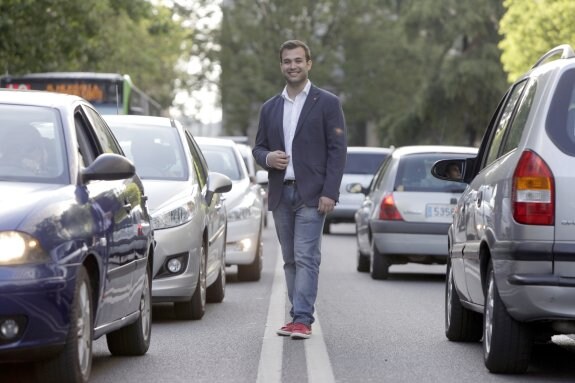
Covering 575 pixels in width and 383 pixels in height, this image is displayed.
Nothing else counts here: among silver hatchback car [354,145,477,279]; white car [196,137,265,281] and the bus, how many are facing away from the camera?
1

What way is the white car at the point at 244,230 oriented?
toward the camera

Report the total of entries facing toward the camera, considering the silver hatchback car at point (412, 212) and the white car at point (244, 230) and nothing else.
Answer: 1

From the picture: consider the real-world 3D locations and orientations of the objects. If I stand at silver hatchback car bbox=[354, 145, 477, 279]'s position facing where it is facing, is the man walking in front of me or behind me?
behind

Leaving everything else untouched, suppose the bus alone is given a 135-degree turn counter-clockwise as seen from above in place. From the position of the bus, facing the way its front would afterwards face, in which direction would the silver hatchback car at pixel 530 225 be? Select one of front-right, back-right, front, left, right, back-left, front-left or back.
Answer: right

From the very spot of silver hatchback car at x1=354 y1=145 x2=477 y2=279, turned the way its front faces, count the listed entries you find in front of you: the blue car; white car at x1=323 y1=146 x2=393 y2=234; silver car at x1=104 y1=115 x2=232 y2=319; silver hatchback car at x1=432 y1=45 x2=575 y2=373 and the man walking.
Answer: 1

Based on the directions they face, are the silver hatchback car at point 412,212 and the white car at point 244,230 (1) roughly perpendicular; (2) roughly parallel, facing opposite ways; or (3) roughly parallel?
roughly parallel, facing opposite ways

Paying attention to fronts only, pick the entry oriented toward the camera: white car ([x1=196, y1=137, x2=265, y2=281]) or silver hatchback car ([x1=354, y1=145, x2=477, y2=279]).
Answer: the white car

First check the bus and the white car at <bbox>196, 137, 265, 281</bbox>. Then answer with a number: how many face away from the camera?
0

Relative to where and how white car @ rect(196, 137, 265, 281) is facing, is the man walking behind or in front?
in front

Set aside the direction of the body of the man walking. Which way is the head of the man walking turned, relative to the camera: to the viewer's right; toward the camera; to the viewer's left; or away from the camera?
toward the camera

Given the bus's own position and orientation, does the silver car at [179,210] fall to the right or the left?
on its left

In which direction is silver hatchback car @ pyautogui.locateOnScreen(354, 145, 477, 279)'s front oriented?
away from the camera

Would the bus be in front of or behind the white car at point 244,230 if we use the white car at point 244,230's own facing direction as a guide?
behind

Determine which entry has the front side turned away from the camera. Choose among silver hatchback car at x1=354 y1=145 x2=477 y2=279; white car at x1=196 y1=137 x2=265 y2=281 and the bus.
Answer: the silver hatchback car

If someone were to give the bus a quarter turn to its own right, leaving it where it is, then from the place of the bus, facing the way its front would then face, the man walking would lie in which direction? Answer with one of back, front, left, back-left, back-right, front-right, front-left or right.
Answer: back-left

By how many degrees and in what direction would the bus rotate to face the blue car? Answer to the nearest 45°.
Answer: approximately 45° to its left

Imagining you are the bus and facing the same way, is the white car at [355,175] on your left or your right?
on your left

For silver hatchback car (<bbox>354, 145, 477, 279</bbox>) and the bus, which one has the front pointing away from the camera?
the silver hatchback car

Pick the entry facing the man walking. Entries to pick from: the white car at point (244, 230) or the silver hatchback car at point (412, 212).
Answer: the white car
